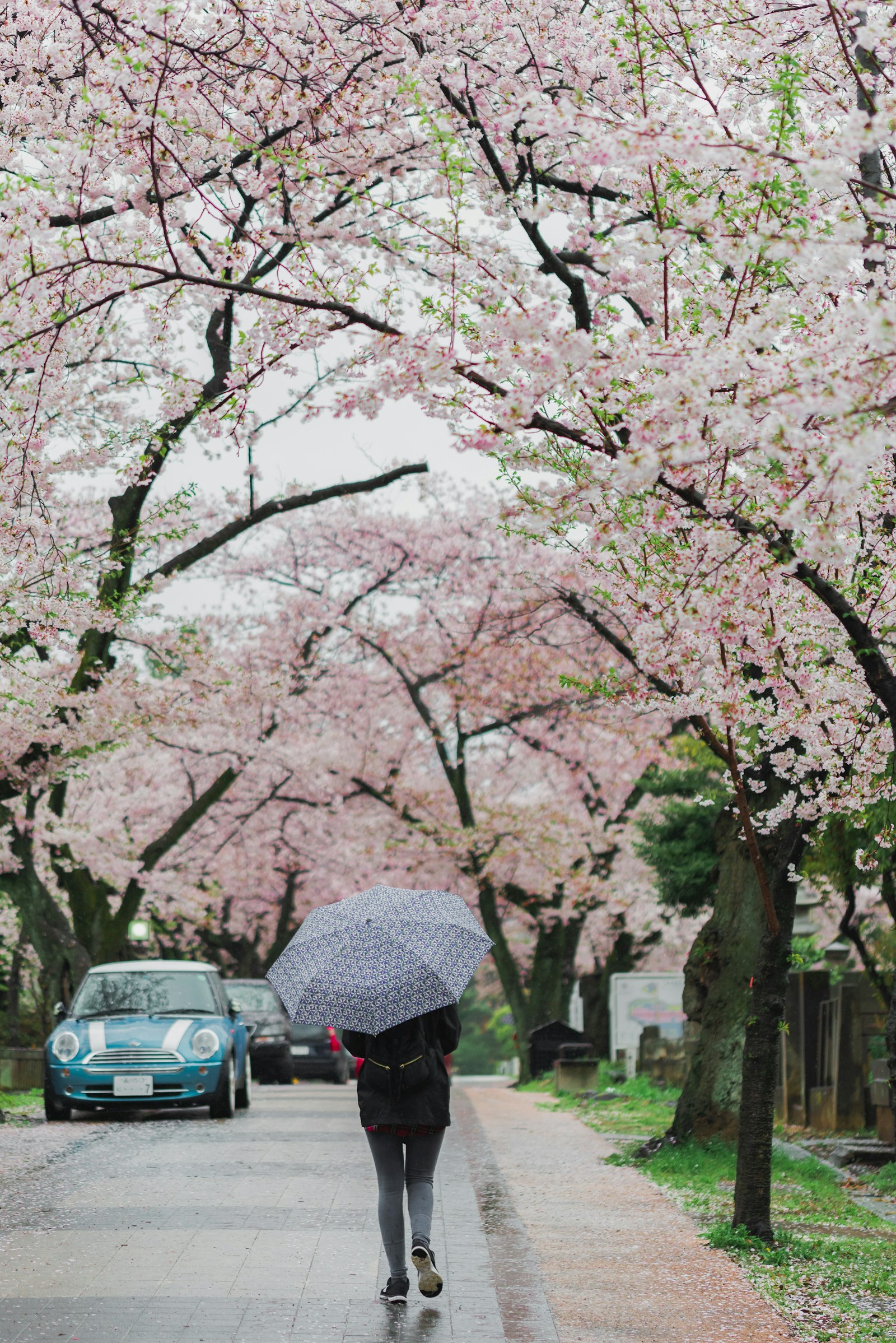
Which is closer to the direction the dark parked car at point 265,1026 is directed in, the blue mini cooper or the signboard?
the blue mini cooper

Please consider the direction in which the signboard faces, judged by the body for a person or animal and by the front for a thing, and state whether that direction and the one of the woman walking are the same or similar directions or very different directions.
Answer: very different directions

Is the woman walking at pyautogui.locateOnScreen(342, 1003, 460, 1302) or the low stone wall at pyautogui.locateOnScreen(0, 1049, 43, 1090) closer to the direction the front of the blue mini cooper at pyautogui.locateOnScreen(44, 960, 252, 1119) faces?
the woman walking

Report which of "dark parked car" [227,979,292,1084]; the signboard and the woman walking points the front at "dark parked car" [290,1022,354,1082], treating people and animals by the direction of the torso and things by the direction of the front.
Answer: the woman walking

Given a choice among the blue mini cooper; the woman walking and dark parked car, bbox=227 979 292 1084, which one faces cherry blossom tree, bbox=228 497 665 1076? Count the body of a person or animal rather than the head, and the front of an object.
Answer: the woman walking

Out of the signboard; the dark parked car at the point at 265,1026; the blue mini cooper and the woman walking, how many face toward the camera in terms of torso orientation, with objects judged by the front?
3

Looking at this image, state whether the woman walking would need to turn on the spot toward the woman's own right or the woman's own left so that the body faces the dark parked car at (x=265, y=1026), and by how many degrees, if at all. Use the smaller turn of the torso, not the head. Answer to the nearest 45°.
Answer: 0° — they already face it

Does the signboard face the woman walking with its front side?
yes

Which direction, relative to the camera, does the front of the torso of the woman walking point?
away from the camera

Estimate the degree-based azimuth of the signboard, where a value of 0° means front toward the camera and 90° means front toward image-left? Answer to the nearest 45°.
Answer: approximately 0°

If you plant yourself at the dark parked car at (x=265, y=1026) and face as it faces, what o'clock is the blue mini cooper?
The blue mini cooper is roughly at 12 o'clock from the dark parked car.
